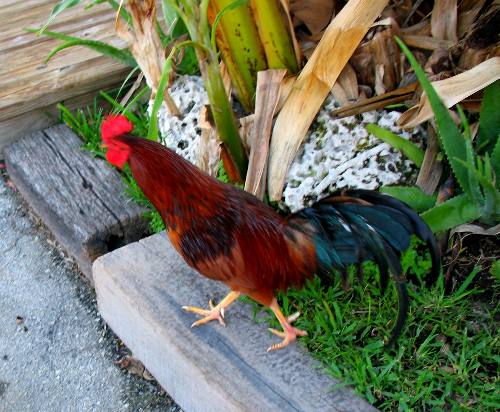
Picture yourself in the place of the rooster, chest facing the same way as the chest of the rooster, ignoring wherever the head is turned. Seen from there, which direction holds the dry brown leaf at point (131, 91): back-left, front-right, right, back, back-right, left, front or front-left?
right

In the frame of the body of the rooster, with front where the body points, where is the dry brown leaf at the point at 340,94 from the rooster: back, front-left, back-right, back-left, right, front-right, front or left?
back-right

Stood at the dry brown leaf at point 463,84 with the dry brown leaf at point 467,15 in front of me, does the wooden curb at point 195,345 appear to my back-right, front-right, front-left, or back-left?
back-left

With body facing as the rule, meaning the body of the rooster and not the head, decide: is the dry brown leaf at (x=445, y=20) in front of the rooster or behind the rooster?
behind

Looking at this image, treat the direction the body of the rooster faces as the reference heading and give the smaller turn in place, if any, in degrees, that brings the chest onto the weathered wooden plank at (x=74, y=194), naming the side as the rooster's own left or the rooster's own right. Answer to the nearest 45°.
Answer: approximately 45° to the rooster's own right

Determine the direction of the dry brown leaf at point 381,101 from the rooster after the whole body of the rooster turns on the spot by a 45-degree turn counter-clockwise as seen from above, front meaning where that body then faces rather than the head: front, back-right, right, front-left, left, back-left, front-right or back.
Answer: back

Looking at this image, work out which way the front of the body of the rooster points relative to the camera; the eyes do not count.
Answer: to the viewer's left

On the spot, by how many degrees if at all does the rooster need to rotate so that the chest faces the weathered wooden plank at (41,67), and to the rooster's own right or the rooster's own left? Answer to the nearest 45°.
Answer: approximately 90° to the rooster's own right

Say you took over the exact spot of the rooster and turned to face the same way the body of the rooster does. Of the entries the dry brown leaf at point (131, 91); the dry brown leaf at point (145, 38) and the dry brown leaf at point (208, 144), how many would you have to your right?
3
